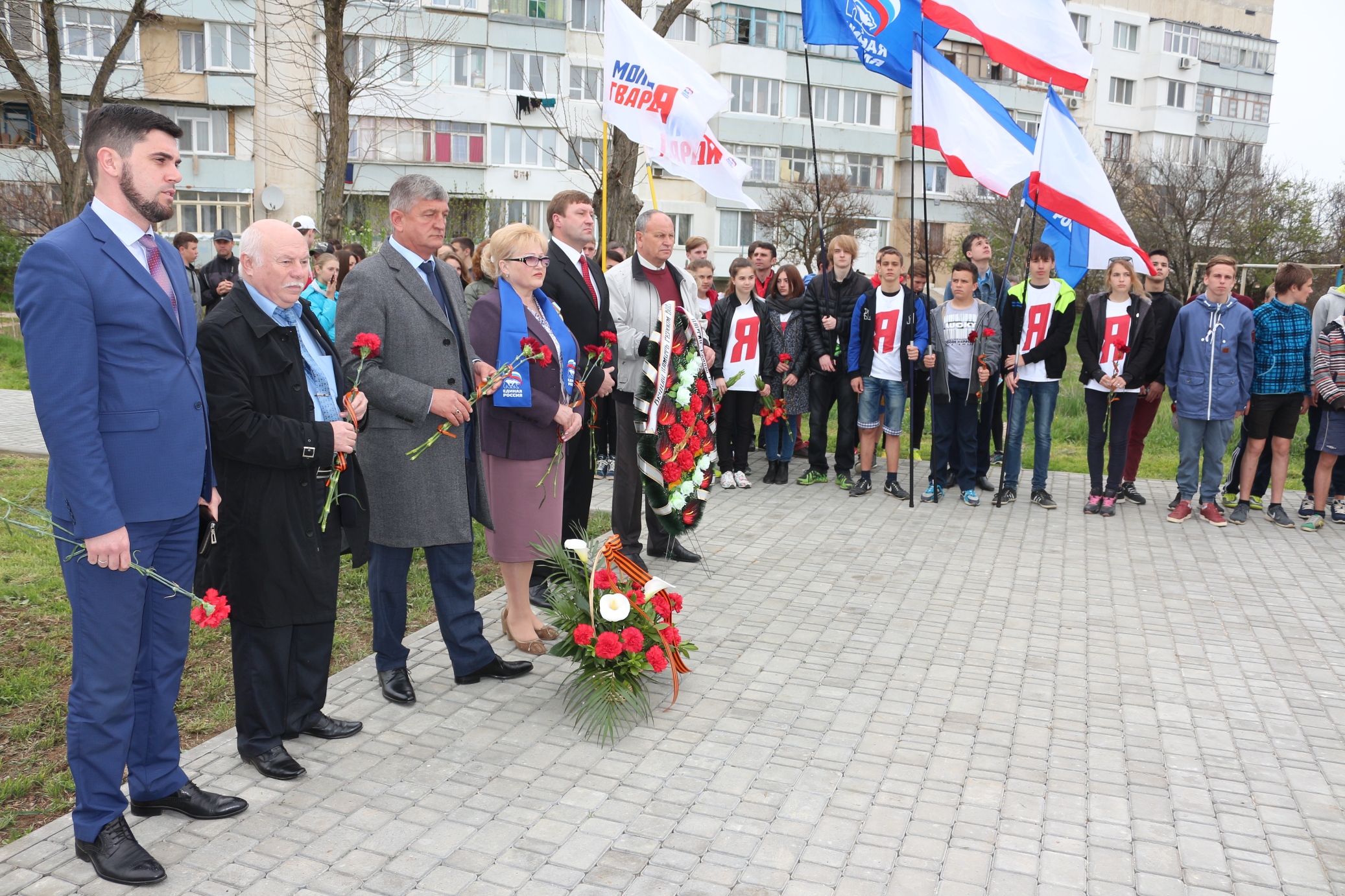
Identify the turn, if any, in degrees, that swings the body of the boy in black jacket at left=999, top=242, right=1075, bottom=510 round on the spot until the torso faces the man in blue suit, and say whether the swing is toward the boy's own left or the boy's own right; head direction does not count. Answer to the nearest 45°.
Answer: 0° — they already face them

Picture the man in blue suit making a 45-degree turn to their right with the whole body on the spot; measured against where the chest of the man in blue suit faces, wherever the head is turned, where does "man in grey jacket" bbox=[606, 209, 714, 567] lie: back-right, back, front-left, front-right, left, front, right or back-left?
back-left

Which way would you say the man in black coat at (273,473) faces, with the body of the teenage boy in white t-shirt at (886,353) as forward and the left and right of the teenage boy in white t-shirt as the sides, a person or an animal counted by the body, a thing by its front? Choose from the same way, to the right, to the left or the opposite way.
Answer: to the left

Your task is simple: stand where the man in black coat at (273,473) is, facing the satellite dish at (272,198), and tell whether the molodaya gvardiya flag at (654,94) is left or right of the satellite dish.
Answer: right

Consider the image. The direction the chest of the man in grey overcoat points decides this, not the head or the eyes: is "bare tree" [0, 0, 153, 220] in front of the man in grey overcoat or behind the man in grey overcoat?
behind

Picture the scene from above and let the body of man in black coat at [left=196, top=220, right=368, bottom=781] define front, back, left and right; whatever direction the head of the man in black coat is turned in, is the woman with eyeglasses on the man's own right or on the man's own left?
on the man's own left

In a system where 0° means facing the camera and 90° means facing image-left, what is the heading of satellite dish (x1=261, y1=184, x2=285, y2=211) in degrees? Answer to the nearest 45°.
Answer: approximately 0°
